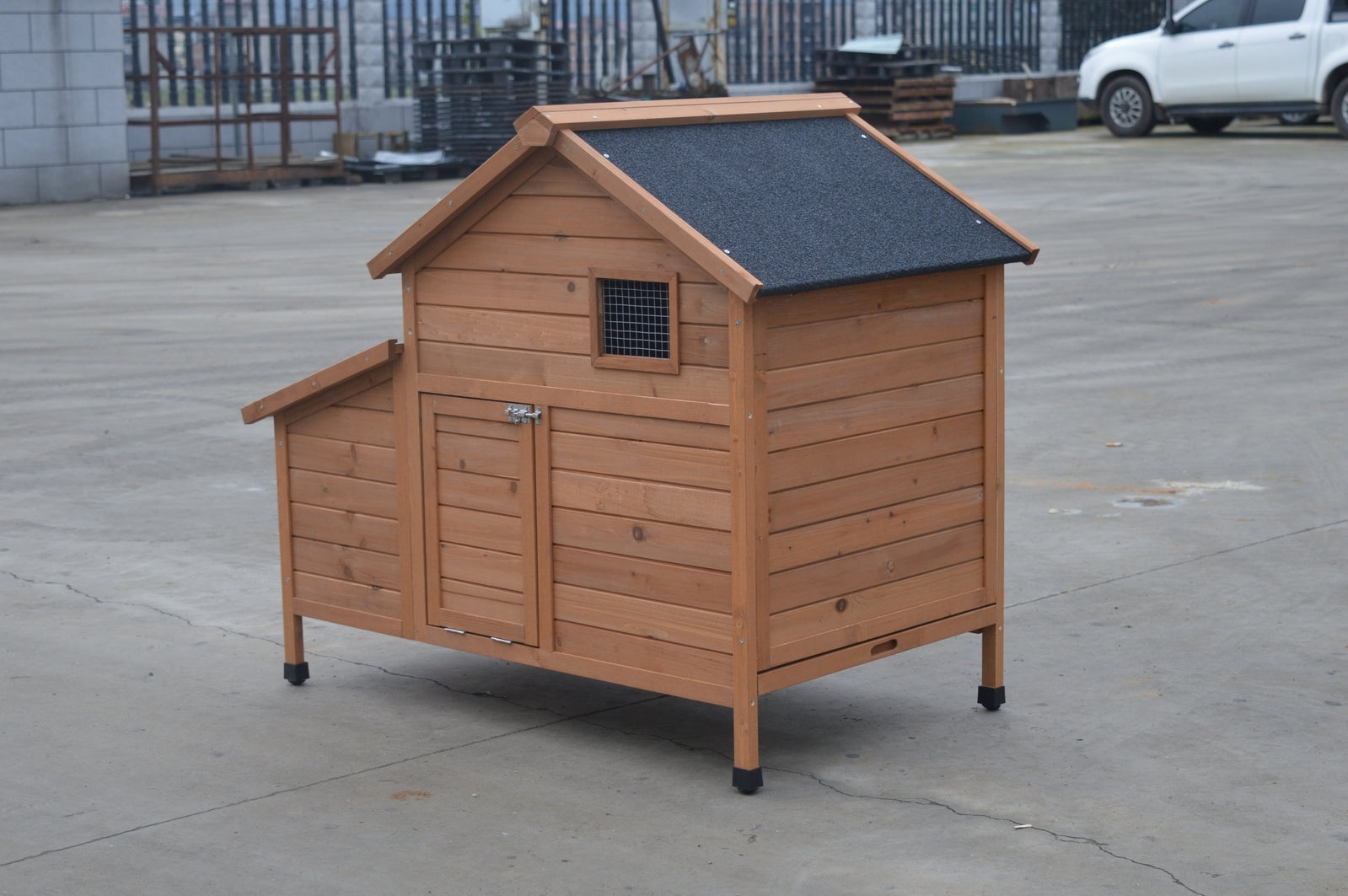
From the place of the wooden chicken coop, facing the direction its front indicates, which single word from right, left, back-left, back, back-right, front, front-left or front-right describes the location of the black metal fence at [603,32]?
back-right

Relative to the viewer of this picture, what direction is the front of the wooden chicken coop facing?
facing the viewer and to the left of the viewer

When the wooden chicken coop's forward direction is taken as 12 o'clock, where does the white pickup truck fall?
The white pickup truck is roughly at 5 o'clock from the wooden chicken coop.

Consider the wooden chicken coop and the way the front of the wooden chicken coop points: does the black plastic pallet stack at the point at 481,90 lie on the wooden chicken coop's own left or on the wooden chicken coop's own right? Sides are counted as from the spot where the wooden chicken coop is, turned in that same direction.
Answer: on the wooden chicken coop's own right
